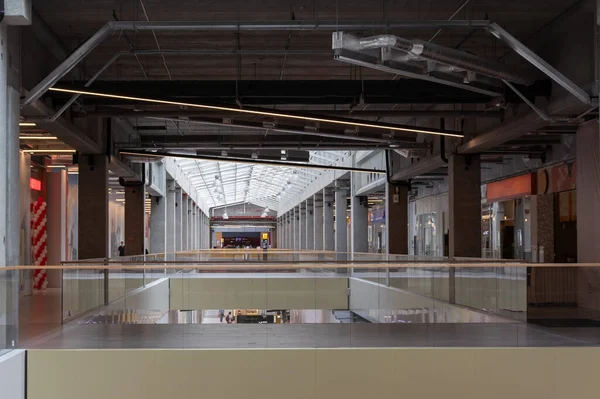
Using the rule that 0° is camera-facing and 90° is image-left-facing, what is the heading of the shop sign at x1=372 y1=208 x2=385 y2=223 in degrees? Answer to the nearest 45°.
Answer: approximately 45°

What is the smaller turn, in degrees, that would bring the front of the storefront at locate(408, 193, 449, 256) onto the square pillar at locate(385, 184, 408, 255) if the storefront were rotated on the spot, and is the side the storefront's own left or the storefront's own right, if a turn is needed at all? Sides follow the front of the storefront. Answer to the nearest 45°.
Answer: approximately 45° to the storefront's own left

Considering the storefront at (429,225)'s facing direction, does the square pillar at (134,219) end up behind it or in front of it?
in front

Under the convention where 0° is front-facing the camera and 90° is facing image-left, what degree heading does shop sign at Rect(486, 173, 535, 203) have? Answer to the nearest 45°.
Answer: approximately 45°

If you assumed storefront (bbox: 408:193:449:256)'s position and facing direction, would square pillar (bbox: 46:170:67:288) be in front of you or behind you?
in front

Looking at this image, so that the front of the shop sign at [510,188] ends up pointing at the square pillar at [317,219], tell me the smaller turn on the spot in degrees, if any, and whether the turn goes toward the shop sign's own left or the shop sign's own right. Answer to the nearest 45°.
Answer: approximately 90° to the shop sign's own right

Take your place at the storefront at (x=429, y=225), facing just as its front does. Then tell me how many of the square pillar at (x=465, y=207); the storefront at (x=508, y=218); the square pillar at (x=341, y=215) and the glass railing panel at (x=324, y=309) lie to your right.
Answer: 1

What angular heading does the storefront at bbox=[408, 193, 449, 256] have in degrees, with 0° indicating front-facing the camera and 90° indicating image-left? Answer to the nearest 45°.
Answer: approximately 45°

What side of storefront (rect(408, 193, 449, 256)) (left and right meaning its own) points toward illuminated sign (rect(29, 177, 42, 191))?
front

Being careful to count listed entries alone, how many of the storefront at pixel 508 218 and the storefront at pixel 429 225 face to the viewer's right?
0

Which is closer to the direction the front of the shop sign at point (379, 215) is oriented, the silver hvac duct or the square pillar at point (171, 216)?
the square pillar

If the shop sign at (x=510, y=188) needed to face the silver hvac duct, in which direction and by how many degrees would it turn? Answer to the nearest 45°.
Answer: approximately 45° to its left
